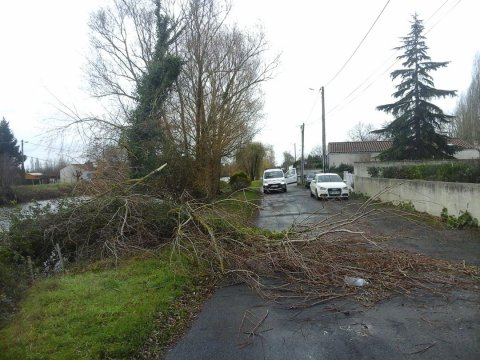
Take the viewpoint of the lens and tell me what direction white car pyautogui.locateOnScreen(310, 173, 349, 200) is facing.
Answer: facing the viewer

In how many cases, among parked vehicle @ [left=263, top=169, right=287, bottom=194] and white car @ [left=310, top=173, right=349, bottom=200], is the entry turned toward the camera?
2

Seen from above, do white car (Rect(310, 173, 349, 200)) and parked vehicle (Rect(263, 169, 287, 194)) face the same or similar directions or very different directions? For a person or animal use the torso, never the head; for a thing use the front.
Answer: same or similar directions

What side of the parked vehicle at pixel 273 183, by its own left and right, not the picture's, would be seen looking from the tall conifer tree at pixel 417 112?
left

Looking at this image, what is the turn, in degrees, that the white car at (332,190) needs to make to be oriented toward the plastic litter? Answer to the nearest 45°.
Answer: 0° — it already faces it

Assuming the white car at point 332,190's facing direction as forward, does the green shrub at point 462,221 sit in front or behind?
in front

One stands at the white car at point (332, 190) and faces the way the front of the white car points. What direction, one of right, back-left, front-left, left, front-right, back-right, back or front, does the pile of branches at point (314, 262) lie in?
front

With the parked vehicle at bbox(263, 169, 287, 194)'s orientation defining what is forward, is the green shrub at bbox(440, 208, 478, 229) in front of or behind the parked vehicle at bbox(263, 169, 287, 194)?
in front

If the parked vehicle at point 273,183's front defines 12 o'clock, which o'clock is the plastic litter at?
The plastic litter is roughly at 12 o'clock from the parked vehicle.

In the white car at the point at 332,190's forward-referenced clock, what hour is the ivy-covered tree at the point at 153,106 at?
The ivy-covered tree is roughly at 2 o'clock from the white car.

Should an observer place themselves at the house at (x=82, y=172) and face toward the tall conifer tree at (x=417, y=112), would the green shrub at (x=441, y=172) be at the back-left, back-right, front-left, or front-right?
front-right

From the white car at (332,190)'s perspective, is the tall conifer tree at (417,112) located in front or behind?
behind

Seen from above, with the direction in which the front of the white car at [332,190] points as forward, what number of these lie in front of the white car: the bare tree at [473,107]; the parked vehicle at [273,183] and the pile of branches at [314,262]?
1
